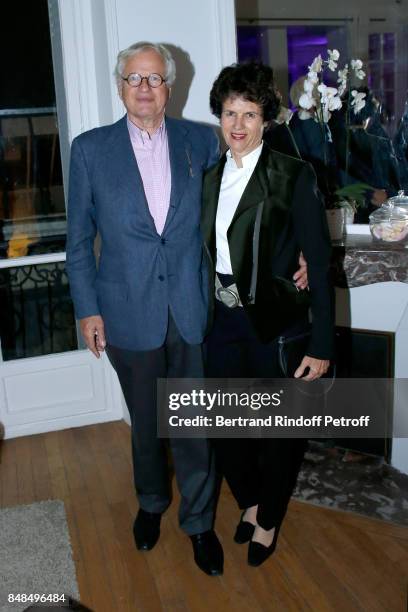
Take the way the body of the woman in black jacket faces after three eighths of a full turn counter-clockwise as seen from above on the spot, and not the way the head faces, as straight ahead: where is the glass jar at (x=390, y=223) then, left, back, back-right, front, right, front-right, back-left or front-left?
front-left

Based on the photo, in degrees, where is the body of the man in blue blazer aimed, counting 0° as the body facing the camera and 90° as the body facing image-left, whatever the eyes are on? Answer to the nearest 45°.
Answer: approximately 0°

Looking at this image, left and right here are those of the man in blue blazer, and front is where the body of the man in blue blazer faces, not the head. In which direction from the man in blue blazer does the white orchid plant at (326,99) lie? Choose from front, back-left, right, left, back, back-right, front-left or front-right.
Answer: back-left

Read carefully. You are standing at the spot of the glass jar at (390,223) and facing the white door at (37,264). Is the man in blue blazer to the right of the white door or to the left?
left

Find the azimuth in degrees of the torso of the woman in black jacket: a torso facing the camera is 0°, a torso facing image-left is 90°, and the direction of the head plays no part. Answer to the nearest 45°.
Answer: approximately 45°

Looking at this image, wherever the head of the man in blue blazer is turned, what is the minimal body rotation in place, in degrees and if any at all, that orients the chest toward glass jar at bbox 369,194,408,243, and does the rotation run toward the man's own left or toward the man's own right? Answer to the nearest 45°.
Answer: approximately 135° to the man's own left

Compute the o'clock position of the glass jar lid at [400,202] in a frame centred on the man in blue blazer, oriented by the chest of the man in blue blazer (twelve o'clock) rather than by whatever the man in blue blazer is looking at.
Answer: The glass jar lid is roughly at 8 o'clock from the man in blue blazer.

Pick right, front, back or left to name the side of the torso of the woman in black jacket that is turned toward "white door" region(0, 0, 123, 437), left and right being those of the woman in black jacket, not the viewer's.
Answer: right
